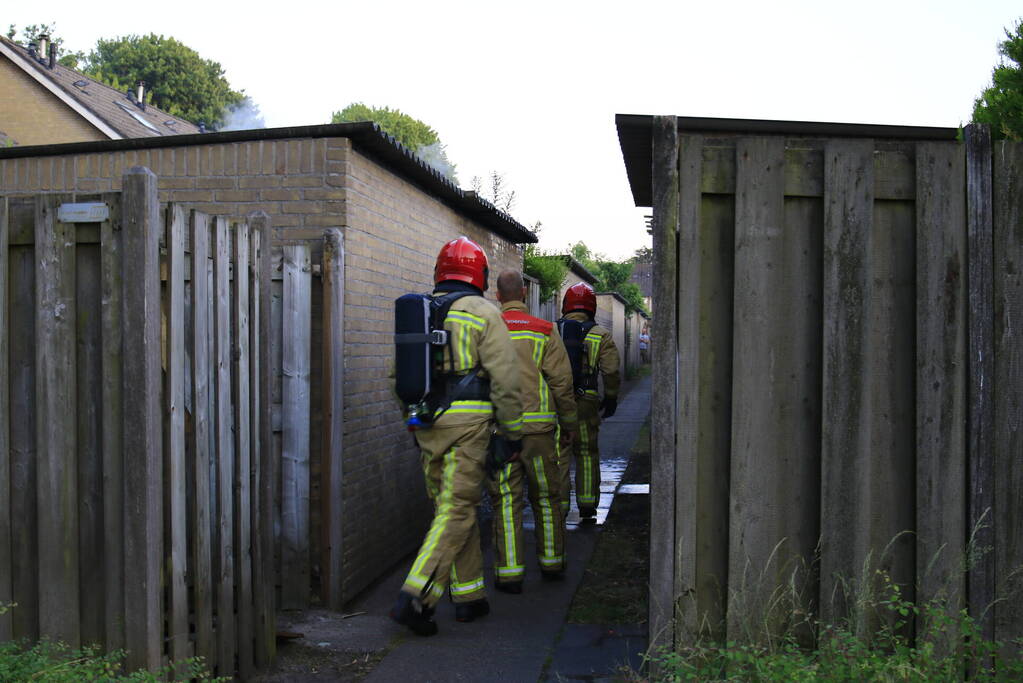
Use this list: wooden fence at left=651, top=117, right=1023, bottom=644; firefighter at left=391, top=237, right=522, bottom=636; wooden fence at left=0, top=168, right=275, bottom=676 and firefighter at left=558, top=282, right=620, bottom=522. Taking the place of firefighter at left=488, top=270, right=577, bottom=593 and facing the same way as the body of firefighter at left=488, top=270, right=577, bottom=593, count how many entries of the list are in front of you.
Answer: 1

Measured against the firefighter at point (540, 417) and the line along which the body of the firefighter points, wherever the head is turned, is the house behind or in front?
in front

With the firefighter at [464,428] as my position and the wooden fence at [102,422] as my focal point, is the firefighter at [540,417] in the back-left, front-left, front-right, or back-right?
back-right

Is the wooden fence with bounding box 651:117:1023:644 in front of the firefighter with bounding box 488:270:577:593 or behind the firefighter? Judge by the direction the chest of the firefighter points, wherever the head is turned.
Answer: behind

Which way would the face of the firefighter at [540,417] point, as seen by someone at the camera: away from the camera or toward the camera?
away from the camera

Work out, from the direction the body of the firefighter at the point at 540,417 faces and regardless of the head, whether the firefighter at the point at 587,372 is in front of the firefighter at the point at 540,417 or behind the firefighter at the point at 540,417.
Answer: in front

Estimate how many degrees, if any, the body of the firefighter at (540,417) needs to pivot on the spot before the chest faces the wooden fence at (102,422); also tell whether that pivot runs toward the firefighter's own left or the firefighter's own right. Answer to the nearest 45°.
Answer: approximately 135° to the firefighter's own left

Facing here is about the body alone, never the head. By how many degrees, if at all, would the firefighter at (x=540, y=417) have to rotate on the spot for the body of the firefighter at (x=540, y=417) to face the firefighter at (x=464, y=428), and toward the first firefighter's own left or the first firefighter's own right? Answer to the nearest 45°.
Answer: approximately 180°

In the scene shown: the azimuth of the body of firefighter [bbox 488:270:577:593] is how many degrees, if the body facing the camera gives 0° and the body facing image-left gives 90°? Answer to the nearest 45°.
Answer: approximately 180°

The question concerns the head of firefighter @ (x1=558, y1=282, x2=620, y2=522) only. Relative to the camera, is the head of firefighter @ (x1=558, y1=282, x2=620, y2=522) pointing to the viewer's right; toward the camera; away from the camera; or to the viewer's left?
away from the camera
